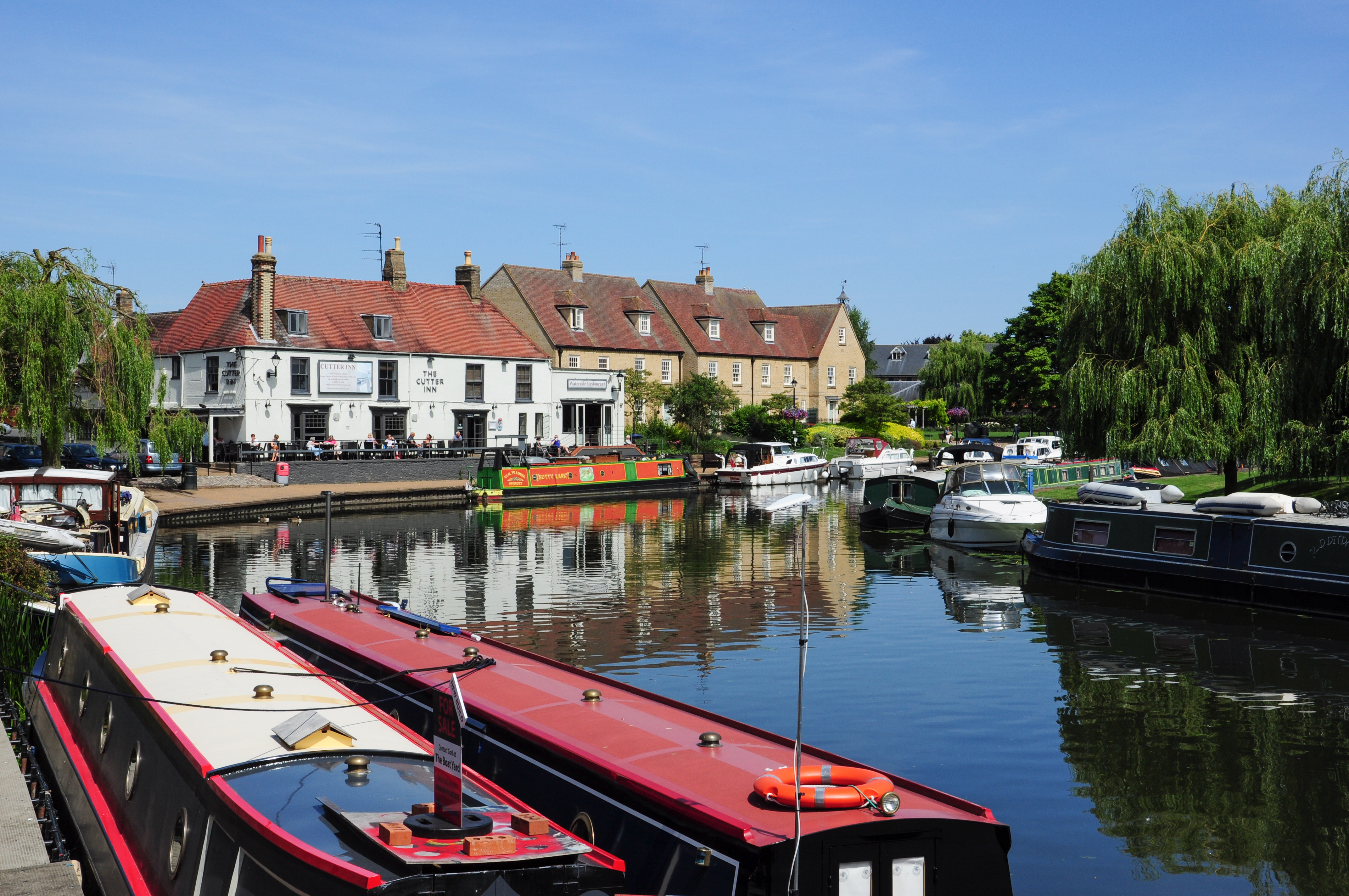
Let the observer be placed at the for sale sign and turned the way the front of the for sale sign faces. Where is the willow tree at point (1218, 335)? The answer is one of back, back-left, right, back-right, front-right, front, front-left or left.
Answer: back

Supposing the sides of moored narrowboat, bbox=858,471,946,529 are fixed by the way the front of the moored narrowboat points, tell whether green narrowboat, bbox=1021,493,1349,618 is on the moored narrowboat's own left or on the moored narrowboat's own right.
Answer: on the moored narrowboat's own left

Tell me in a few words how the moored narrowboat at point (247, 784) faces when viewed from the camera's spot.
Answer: facing away from the viewer and to the left of the viewer

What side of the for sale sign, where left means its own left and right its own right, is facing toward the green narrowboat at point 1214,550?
back

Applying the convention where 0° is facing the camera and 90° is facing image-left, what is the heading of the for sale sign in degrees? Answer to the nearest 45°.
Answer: approximately 45°

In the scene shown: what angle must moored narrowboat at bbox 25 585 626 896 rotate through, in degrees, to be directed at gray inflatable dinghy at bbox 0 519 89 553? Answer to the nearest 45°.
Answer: approximately 45° to its right

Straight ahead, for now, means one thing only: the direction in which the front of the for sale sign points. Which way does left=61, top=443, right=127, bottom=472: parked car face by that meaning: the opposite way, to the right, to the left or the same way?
to the left

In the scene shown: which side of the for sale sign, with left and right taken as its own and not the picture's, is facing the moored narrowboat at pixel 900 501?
back

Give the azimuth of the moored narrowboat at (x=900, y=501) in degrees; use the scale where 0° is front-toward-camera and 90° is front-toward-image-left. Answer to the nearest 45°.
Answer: approximately 45°
